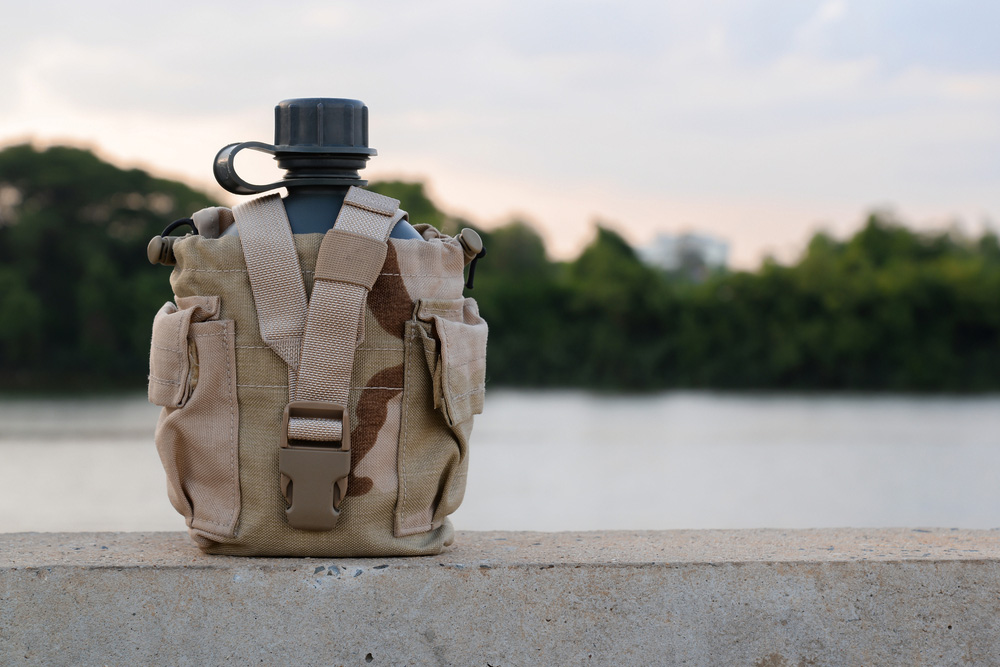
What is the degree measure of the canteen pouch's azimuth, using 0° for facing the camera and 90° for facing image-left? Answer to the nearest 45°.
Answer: approximately 0°
